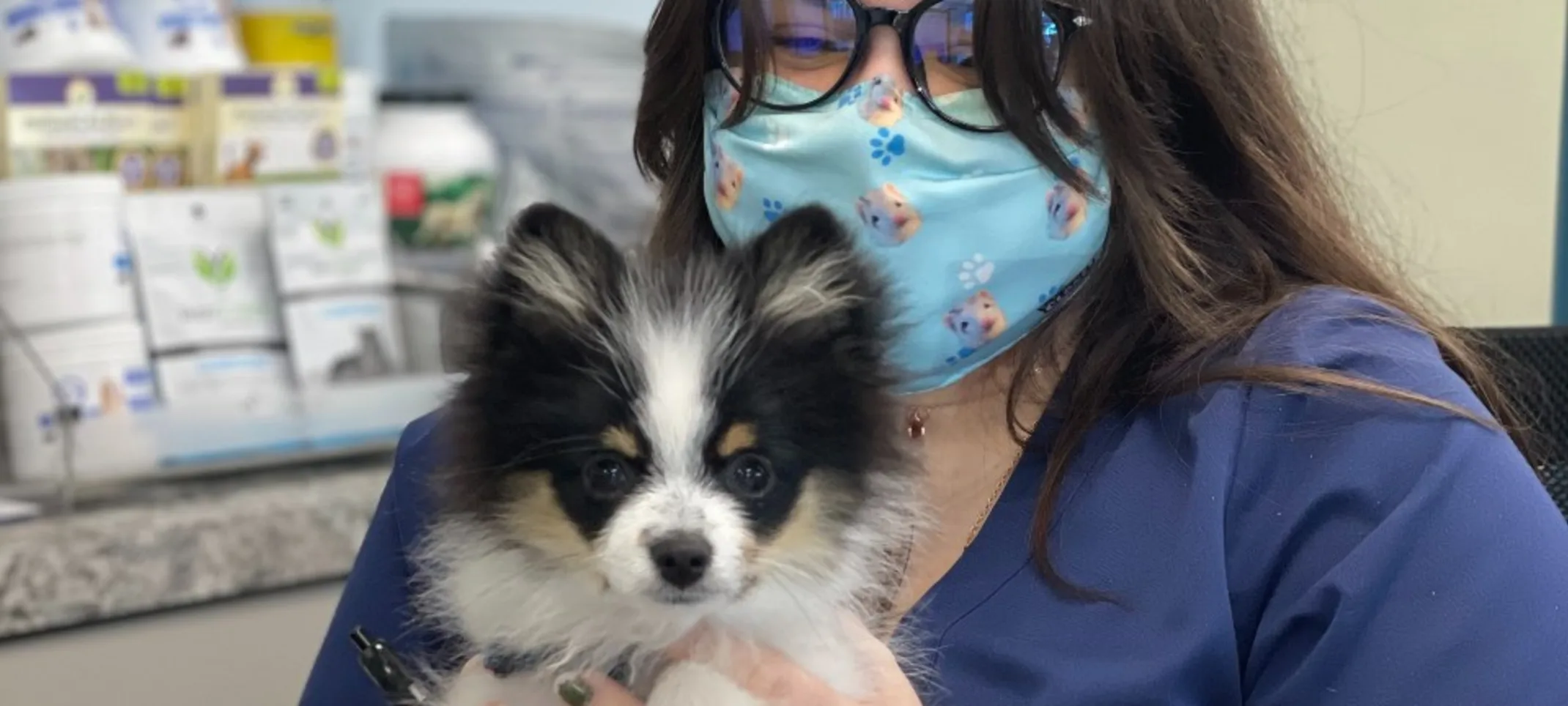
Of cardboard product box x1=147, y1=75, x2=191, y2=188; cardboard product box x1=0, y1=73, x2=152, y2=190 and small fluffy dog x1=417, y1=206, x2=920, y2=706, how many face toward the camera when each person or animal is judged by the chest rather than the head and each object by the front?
3

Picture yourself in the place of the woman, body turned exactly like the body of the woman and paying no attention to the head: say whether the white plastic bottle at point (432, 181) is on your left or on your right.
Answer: on your right

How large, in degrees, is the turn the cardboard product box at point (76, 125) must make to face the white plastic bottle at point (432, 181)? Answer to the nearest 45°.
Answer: approximately 135° to its left

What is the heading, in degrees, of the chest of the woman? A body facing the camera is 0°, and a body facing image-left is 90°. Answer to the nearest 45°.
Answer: approximately 45°

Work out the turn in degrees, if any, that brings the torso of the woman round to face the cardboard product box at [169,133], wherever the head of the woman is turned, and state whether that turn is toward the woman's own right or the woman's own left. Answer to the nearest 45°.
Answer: approximately 90° to the woman's own right

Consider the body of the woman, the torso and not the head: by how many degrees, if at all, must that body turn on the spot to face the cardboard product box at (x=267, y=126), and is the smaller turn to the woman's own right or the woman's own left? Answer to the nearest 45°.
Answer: approximately 90° to the woman's own right

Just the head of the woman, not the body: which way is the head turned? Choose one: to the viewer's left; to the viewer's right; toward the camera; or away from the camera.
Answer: toward the camera

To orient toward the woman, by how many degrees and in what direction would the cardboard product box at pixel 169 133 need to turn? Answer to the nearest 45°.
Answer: approximately 45° to its left

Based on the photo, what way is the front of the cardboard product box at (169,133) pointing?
toward the camera

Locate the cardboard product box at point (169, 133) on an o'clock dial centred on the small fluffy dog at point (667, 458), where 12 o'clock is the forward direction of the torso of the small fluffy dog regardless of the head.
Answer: The cardboard product box is roughly at 5 o'clock from the small fluffy dog.

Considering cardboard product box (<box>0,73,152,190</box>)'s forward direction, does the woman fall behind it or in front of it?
in front

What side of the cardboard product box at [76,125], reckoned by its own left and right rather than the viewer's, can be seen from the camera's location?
front

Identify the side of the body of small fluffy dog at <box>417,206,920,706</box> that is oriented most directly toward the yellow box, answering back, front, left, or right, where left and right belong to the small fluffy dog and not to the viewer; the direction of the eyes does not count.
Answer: back
